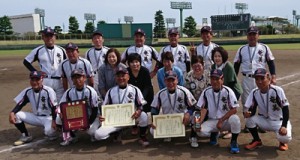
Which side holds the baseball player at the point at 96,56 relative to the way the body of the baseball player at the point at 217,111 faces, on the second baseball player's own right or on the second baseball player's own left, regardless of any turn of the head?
on the second baseball player's own right

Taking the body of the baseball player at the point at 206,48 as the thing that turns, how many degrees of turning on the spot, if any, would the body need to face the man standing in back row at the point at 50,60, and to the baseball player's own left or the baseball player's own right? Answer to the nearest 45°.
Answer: approximately 90° to the baseball player's own right

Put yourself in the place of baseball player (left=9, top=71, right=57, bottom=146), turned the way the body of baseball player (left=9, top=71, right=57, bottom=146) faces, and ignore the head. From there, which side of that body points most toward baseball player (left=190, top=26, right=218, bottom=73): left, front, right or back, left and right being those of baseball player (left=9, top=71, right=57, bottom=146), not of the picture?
left

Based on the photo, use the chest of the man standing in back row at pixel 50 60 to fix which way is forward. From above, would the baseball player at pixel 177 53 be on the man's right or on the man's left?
on the man's left

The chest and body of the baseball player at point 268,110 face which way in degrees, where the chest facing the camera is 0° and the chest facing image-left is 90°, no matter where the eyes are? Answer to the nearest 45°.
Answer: approximately 45°

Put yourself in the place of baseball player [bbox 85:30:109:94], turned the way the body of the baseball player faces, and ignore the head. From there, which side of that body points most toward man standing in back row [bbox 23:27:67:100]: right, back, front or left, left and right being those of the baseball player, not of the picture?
right
